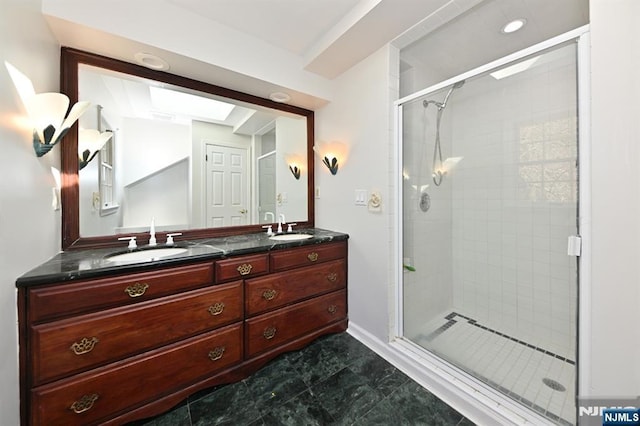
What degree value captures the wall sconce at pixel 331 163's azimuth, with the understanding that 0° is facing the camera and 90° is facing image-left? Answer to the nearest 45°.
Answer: approximately 45°

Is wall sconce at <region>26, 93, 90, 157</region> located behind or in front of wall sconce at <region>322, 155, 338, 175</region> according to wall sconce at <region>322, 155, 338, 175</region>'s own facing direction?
in front

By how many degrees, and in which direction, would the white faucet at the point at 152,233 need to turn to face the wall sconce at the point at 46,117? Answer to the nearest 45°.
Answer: approximately 45° to its right

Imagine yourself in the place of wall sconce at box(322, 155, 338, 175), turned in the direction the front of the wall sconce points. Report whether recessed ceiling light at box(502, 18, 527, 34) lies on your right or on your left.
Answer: on your left

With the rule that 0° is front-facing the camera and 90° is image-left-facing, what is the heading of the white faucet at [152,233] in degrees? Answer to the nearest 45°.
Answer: approximately 0°

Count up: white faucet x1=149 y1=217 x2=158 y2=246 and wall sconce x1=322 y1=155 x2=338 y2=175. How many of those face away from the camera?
0

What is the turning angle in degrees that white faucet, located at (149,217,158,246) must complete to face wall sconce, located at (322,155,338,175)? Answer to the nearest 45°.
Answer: approximately 90° to its left
